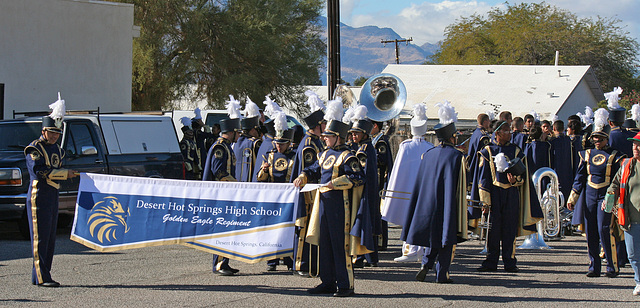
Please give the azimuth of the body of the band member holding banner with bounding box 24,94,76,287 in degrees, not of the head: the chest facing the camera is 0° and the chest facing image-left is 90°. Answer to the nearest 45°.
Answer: approximately 315°

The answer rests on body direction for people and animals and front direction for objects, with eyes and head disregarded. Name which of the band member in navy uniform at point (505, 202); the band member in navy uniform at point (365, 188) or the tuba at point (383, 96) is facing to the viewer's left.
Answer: the band member in navy uniform at point (365, 188)

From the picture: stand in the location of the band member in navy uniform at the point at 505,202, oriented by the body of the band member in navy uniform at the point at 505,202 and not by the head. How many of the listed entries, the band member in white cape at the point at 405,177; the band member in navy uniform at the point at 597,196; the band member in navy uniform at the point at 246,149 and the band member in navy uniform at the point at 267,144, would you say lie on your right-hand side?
3

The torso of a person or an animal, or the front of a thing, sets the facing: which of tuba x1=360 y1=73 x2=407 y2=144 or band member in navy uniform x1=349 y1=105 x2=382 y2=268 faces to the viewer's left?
the band member in navy uniform

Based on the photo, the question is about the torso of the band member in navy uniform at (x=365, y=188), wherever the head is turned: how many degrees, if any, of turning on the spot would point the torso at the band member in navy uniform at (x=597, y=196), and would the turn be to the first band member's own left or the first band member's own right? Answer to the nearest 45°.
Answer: approximately 180°

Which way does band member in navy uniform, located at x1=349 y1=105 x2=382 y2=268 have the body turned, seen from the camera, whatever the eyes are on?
to the viewer's left

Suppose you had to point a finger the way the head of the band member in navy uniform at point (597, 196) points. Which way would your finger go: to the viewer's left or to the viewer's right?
to the viewer's left
